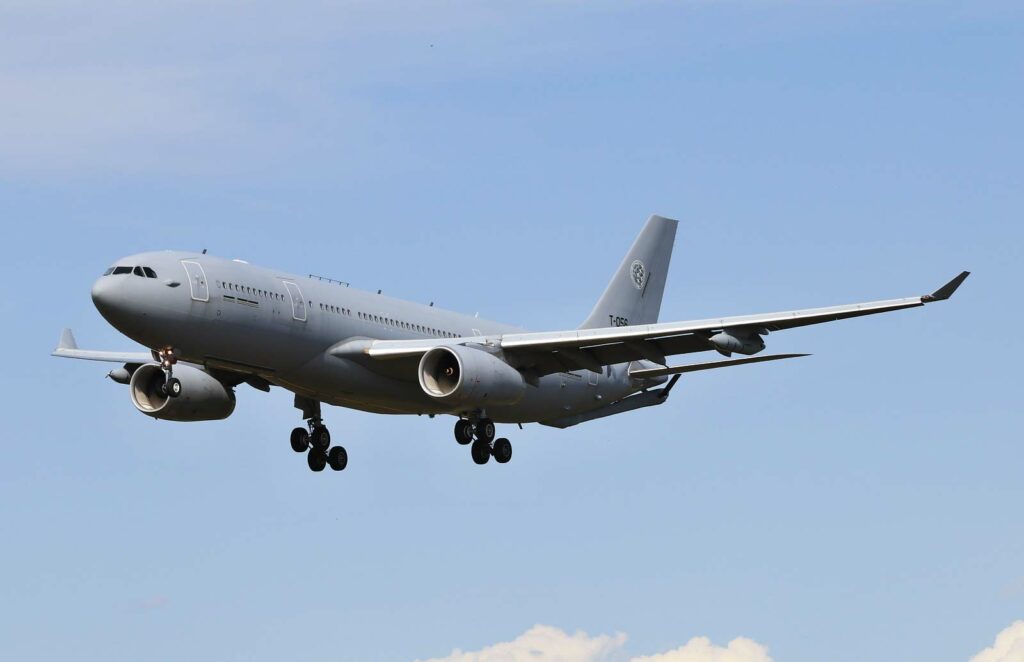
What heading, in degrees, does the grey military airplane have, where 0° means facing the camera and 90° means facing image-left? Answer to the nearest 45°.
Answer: approximately 45°
